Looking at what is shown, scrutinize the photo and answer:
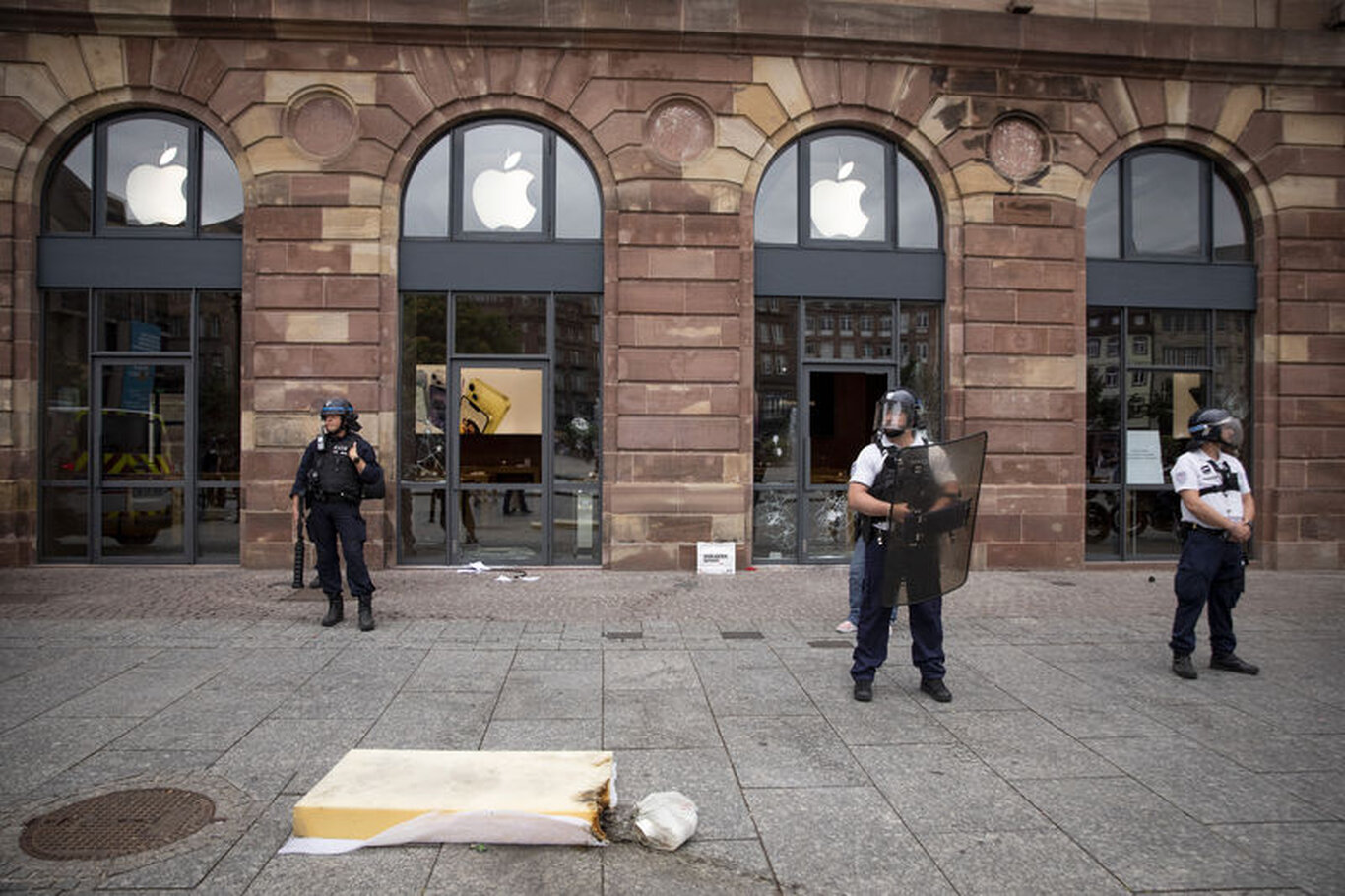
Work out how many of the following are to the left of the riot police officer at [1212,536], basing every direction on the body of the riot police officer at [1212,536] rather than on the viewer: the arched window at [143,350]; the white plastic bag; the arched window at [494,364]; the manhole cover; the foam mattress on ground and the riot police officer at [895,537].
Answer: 0

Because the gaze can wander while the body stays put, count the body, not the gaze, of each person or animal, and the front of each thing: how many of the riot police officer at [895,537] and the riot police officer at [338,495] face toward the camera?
2

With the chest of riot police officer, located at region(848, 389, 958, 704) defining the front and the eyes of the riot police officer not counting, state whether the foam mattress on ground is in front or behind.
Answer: in front

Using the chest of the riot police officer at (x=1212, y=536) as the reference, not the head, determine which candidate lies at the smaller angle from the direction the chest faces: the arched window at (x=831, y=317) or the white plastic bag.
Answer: the white plastic bag

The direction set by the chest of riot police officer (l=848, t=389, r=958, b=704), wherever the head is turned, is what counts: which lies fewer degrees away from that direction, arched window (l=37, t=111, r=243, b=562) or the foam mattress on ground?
the foam mattress on ground

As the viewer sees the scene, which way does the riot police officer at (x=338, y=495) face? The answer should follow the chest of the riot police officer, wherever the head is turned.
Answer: toward the camera

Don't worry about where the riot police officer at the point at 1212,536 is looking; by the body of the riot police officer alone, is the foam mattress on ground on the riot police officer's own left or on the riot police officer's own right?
on the riot police officer's own right

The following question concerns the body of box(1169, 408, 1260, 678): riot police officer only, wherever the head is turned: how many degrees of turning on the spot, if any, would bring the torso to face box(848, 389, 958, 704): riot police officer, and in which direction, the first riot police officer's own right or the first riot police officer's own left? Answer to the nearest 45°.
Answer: approximately 90° to the first riot police officer's own right

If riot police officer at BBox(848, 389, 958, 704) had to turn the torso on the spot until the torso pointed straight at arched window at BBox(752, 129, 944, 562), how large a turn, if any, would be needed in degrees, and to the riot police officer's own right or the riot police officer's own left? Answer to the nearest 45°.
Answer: approximately 180°

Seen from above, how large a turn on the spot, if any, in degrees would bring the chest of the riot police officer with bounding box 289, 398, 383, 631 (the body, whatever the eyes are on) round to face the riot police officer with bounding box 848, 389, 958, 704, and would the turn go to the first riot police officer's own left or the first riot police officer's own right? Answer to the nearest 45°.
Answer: approximately 45° to the first riot police officer's own left

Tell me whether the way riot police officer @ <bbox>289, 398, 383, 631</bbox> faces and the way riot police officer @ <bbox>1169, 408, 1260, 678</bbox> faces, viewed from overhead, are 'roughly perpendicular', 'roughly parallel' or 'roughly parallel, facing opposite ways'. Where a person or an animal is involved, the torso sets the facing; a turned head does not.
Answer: roughly parallel

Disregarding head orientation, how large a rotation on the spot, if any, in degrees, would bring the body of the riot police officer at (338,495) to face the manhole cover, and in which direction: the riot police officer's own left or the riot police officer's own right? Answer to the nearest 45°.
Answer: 0° — they already face it

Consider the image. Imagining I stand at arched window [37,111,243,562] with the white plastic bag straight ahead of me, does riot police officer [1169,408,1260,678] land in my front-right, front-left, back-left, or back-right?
front-left

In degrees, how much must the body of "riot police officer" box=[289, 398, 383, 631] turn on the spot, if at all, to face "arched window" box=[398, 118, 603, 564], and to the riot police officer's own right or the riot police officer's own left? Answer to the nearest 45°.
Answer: approximately 135° to the riot police officer's own left

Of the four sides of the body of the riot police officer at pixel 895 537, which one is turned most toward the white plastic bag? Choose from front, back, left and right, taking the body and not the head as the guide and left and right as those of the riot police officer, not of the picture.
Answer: front
